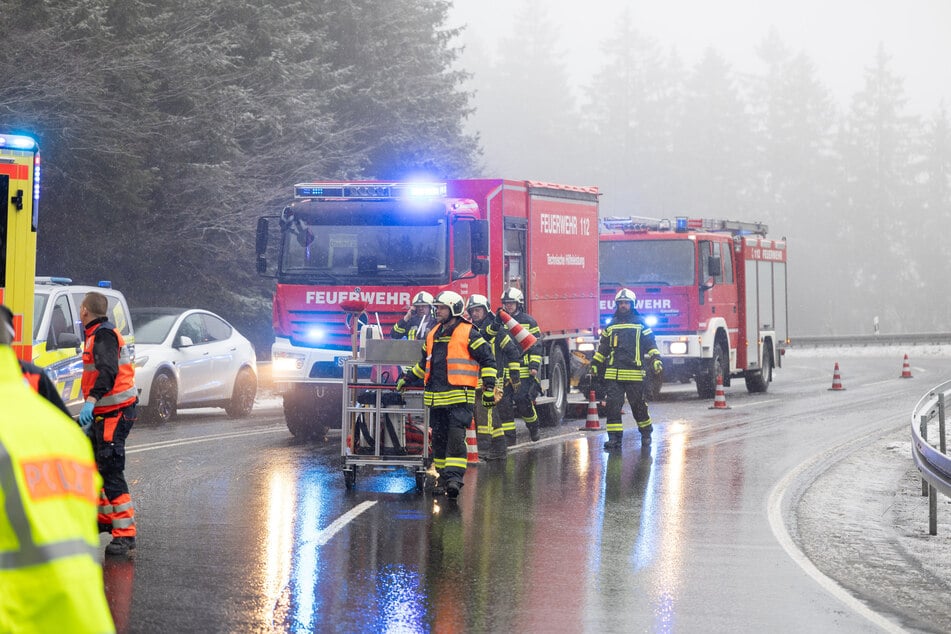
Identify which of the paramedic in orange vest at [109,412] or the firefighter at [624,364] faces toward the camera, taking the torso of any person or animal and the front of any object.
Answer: the firefighter

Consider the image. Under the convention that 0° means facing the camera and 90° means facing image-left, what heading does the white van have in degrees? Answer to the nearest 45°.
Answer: approximately 45°

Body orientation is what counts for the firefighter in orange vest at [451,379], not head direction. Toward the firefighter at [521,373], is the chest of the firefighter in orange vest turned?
no

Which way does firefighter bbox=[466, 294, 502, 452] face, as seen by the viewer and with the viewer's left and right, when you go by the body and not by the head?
facing the viewer and to the left of the viewer

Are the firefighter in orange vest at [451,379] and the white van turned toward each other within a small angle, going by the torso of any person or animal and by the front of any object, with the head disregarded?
no

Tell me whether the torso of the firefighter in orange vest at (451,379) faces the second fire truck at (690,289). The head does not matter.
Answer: no

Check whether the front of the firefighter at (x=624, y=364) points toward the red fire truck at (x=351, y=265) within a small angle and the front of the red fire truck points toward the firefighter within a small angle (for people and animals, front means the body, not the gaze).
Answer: no

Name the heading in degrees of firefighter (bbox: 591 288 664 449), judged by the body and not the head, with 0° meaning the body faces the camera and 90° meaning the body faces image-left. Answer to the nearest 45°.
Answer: approximately 0°

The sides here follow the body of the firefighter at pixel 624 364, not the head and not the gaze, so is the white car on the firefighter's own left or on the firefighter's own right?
on the firefighter's own right

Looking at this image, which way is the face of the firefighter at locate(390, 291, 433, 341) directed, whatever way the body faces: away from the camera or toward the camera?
toward the camera

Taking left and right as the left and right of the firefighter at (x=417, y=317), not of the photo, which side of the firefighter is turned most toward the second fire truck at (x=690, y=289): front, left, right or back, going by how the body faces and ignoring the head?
back

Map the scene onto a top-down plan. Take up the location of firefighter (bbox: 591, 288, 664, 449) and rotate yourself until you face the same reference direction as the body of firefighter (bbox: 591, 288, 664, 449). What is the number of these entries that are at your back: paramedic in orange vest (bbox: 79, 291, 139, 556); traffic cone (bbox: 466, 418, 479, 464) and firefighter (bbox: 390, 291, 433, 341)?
0

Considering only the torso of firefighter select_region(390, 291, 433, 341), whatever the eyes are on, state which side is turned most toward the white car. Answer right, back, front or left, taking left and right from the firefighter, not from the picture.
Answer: right

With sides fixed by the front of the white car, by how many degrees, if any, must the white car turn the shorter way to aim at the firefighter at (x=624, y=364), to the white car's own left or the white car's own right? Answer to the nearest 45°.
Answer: approximately 90° to the white car's own left
